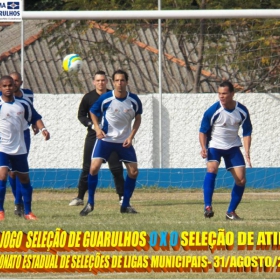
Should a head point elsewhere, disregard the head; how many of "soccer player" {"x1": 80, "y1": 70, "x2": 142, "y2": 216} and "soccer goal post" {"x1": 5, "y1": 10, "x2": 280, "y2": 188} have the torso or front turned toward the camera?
2

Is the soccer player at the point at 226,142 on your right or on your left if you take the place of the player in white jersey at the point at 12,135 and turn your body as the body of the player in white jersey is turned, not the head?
on your left

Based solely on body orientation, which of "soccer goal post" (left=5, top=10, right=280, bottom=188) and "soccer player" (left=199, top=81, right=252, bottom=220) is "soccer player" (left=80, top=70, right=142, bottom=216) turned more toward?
the soccer player

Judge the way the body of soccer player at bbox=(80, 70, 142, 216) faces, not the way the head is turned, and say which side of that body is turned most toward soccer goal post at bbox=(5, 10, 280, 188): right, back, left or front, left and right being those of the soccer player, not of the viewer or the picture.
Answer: back

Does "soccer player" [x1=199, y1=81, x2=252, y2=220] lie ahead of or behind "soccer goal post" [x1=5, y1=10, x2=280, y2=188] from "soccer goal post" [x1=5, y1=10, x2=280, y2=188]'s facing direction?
ahead

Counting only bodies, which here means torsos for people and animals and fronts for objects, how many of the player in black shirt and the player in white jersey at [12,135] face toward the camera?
2

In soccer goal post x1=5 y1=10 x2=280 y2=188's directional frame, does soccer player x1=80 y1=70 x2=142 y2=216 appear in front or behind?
in front

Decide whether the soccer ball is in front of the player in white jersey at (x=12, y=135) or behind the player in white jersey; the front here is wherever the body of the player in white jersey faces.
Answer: behind
